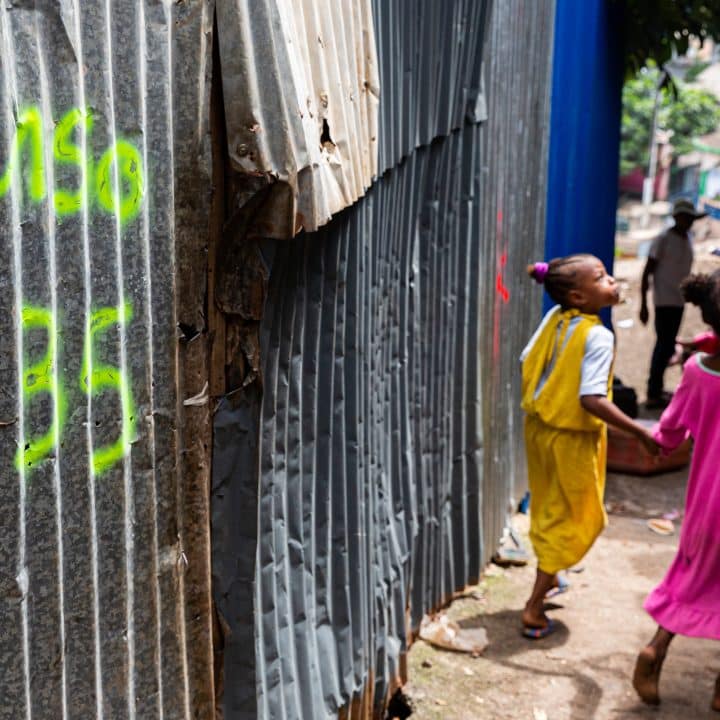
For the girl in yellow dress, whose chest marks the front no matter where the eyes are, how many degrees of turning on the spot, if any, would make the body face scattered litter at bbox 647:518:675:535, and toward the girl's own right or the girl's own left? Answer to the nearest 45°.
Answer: approximately 45° to the girl's own left

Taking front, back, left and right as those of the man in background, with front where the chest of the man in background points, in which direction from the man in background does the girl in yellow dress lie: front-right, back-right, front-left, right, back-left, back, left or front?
right

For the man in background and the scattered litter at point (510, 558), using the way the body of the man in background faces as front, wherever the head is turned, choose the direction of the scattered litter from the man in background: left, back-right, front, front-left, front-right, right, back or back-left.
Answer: right

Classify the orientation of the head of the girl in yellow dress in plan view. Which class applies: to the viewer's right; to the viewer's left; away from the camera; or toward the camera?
to the viewer's right

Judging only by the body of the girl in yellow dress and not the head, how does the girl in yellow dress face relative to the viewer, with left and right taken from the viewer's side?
facing away from the viewer and to the right of the viewer

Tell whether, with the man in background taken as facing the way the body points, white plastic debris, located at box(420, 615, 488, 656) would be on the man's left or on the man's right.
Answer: on the man's right

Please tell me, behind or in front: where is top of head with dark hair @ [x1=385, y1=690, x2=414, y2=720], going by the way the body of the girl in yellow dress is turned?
behind

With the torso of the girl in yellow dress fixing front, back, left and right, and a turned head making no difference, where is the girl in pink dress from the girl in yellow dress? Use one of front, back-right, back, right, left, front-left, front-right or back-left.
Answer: right

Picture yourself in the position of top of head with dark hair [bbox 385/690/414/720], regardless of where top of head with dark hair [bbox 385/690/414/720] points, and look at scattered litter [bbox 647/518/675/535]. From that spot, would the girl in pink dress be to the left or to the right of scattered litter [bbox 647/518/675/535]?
right

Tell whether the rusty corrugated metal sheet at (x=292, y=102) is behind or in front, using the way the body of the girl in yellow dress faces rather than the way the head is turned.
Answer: behind

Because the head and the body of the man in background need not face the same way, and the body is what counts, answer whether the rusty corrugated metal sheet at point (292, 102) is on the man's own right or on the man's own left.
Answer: on the man's own right
